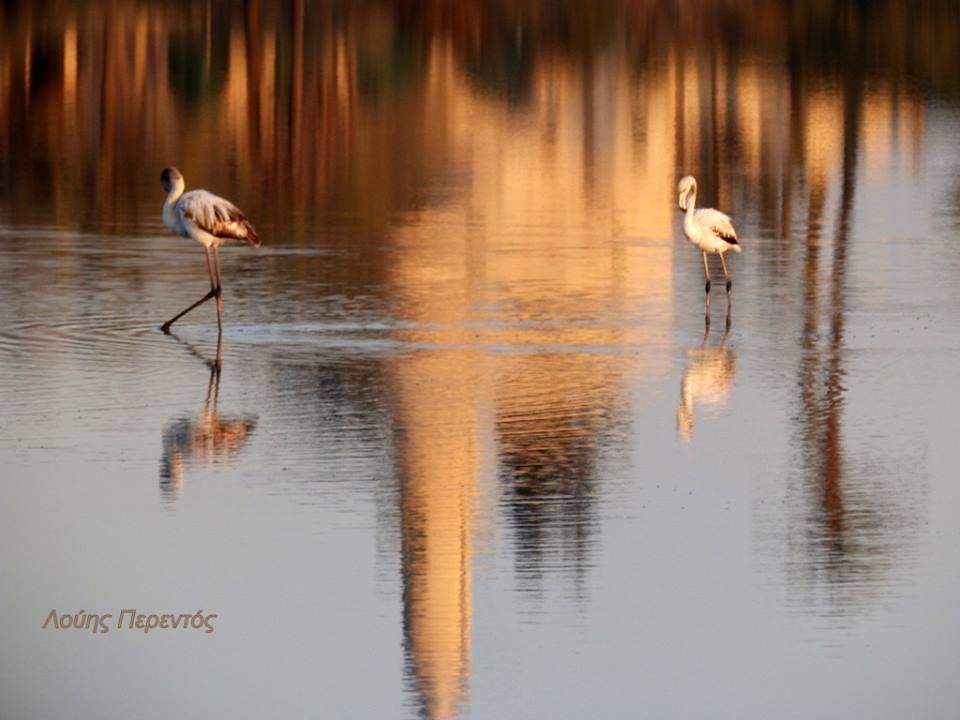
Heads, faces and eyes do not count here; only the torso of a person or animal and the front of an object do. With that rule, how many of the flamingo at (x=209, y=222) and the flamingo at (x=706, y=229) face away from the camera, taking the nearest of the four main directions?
0

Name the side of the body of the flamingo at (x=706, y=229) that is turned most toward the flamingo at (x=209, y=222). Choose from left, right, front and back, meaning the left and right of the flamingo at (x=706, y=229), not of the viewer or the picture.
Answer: front

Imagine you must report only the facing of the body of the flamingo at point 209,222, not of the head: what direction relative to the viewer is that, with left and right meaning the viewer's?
facing to the left of the viewer

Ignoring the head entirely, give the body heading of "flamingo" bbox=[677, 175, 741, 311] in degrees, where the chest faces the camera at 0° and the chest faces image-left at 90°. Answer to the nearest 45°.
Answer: approximately 45°

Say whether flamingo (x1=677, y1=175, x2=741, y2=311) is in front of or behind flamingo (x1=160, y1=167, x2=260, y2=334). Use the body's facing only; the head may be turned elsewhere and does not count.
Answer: behind
